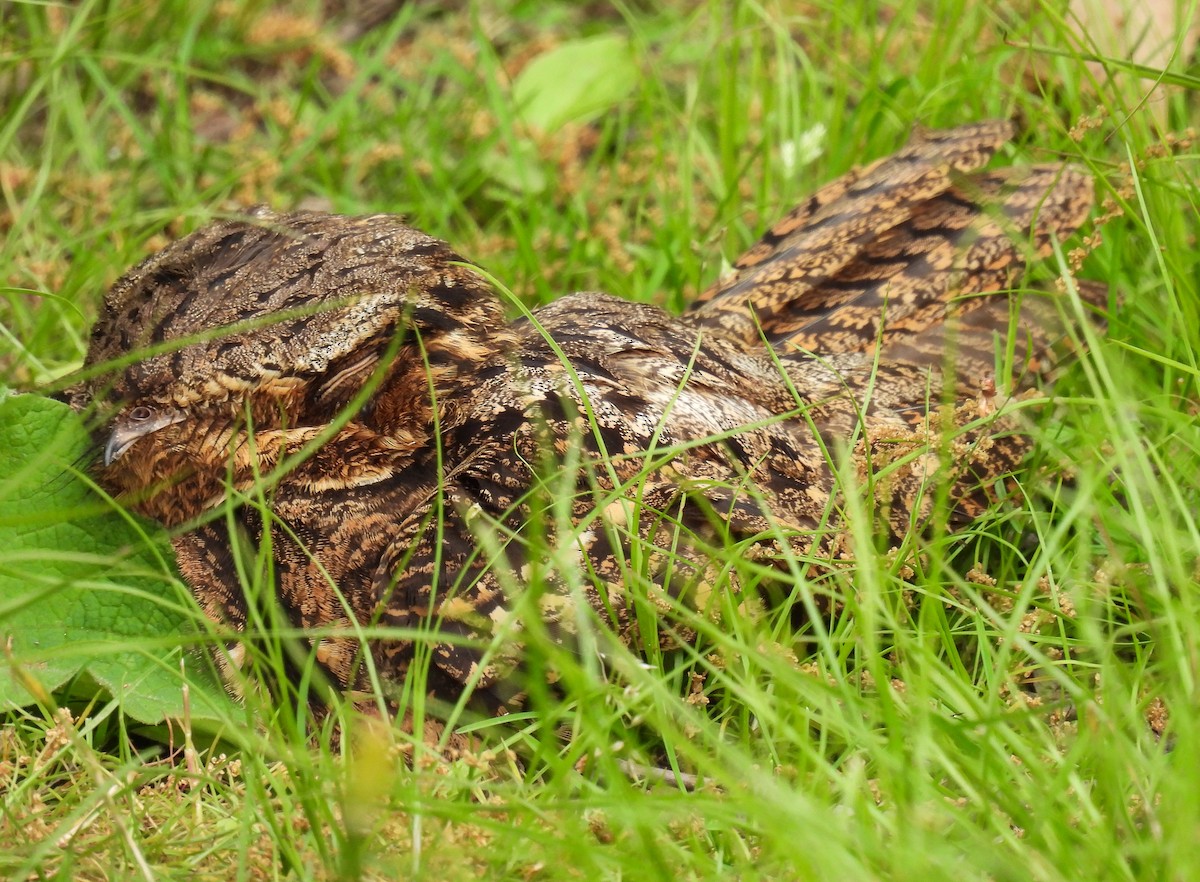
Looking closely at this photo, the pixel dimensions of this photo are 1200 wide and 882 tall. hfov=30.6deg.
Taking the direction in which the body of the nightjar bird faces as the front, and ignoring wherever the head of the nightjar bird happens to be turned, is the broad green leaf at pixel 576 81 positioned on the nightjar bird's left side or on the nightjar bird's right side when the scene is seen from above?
on the nightjar bird's right side

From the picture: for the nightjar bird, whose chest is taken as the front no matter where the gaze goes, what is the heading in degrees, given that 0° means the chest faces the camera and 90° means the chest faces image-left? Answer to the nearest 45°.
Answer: approximately 90°
